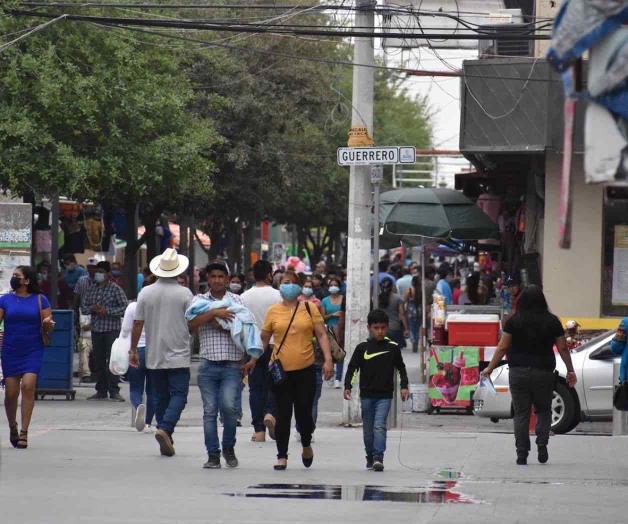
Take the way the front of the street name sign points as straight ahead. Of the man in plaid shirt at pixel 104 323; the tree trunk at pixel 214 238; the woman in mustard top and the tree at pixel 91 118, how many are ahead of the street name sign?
1

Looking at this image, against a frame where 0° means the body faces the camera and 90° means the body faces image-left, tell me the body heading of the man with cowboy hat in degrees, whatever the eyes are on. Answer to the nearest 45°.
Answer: approximately 180°

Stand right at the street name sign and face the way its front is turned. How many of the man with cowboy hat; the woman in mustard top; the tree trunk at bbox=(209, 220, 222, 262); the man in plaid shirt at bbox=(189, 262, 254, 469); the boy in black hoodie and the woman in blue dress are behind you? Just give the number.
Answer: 1

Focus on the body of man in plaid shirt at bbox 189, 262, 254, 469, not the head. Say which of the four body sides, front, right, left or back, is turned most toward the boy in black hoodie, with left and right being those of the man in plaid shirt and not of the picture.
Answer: left

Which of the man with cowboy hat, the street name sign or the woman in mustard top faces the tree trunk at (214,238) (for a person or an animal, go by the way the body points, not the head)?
the man with cowboy hat

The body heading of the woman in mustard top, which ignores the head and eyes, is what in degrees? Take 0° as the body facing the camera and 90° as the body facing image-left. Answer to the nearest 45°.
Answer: approximately 0°

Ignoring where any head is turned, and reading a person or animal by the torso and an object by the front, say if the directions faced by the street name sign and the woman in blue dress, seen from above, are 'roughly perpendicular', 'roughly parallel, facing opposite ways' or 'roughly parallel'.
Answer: roughly parallel

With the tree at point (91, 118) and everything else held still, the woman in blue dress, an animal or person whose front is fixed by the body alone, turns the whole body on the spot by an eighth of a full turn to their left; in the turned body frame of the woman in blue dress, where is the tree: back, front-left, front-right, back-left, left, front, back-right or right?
back-left

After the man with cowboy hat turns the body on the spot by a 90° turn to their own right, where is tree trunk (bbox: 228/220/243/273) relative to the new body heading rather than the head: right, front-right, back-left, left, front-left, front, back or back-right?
left

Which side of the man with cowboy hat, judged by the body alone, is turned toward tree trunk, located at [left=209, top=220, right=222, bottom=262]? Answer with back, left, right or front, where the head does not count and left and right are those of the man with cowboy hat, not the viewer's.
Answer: front

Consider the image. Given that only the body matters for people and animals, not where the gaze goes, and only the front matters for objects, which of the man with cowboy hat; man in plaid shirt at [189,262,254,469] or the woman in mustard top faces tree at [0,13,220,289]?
the man with cowboy hat

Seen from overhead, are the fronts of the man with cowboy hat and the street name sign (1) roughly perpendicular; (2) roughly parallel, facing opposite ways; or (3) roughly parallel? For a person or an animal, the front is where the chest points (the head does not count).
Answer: roughly parallel, facing opposite ways

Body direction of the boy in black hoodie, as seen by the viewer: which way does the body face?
toward the camera

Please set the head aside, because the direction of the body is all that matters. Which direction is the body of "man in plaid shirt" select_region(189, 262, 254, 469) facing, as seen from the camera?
toward the camera

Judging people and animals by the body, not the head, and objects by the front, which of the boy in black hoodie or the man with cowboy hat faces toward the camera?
the boy in black hoodie

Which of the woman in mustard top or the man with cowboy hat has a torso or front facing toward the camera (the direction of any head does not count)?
the woman in mustard top

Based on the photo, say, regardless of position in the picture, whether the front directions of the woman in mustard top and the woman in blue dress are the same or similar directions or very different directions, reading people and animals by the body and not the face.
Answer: same or similar directions
